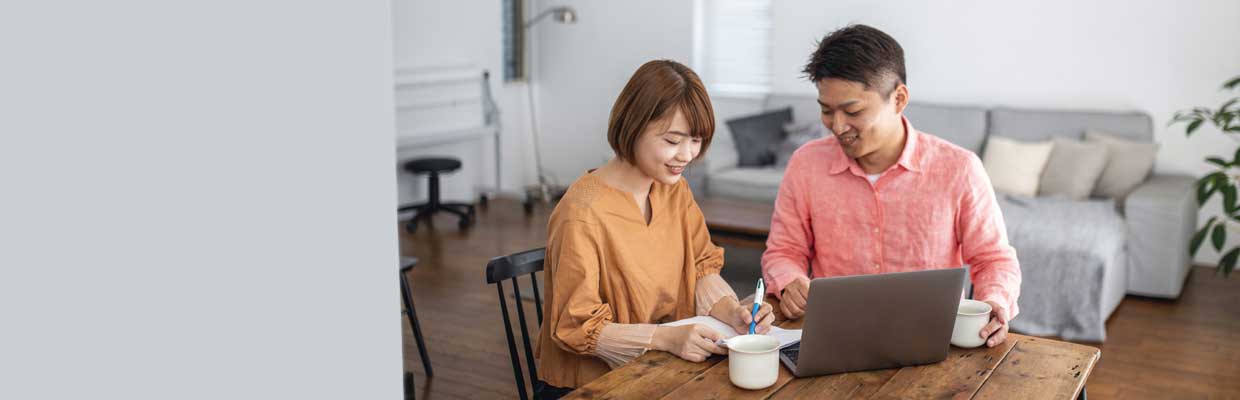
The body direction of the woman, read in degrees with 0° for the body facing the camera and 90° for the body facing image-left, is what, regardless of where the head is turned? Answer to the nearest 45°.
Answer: approximately 315°

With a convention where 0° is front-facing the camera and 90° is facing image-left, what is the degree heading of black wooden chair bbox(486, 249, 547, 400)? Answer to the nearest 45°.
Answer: approximately 315°

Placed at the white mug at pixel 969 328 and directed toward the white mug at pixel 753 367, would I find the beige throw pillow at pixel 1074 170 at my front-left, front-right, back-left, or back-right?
back-right

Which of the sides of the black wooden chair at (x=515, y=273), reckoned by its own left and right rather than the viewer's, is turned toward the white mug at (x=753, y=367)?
front

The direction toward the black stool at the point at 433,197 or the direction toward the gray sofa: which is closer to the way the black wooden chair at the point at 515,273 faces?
the gray sofa

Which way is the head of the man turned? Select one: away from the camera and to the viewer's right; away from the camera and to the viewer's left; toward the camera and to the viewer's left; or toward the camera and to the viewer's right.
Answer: toward the camera and to the viewer's left

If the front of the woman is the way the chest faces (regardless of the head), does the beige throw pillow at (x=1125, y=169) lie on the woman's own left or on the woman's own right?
on the woman's own left

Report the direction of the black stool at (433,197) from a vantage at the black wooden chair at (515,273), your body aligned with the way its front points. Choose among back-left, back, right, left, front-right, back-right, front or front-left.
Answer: back-left

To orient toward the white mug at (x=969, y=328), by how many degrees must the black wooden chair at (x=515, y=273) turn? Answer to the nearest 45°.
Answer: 0° — it already faces it

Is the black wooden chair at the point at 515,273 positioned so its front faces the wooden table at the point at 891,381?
yes

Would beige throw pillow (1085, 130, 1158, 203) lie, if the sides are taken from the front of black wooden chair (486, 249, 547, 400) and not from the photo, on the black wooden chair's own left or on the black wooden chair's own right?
on the black wooden chair's own left

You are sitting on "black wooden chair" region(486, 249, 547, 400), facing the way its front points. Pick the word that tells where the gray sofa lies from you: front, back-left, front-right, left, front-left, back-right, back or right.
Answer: left

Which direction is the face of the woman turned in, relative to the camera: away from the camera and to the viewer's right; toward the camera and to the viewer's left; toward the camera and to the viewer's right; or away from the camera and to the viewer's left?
toward the camera and to the viewer's right

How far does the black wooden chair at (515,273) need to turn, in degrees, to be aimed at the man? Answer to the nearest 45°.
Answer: approximately 45° to its left

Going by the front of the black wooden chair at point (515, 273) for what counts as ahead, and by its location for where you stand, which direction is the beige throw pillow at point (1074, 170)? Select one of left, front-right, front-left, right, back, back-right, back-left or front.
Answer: left

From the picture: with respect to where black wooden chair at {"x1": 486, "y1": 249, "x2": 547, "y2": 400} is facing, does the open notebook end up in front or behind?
in front

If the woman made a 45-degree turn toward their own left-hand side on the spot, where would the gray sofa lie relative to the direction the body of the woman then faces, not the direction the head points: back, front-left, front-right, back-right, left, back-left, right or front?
front-left
